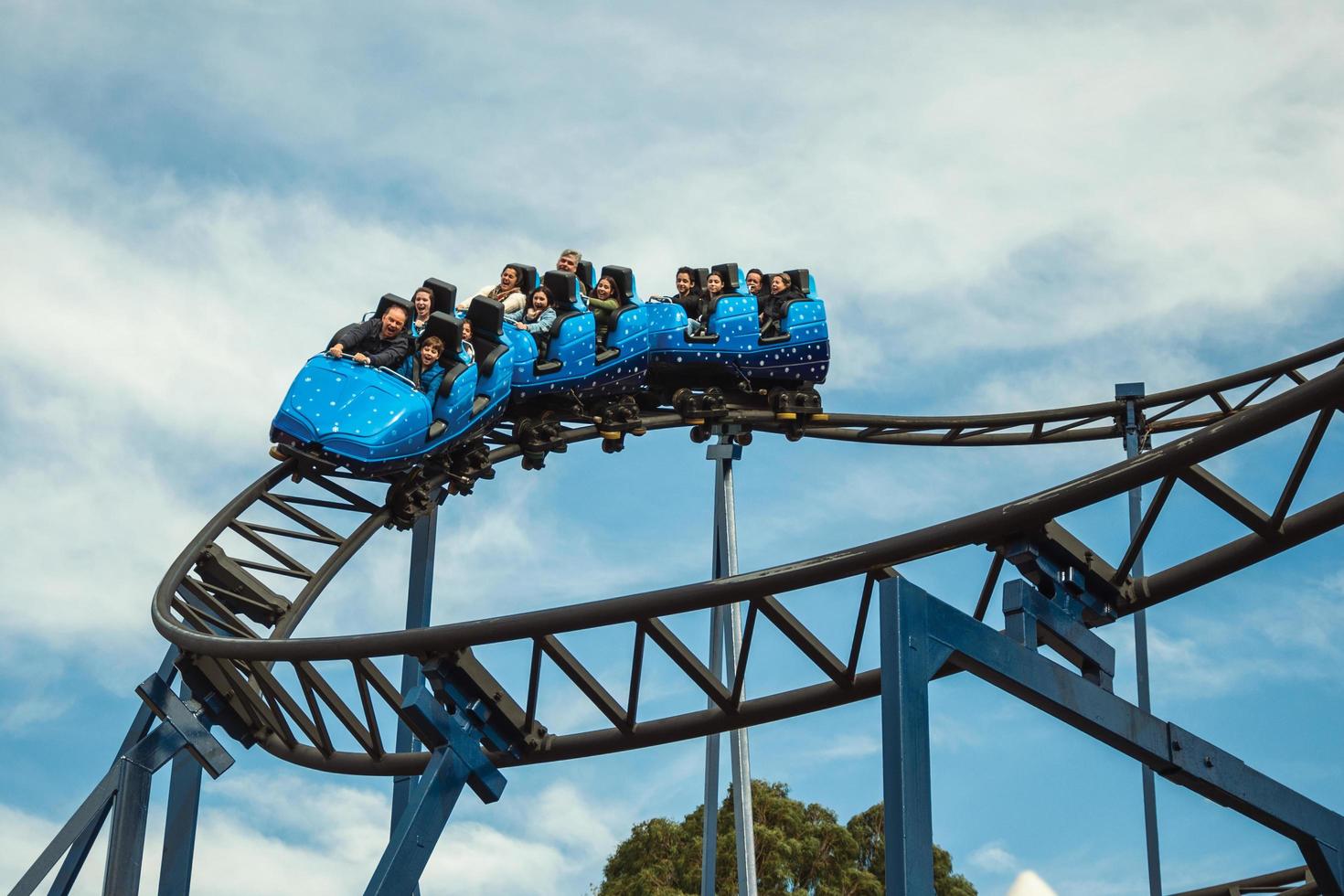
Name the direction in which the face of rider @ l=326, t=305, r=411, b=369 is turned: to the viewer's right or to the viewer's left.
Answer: to the viewer's left

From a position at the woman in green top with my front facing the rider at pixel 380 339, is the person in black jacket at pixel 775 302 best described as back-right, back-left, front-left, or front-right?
back-left

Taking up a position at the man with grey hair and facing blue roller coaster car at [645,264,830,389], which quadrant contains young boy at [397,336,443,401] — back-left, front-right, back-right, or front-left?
back-right

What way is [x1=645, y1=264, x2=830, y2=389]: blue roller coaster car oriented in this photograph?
to the viewer's left

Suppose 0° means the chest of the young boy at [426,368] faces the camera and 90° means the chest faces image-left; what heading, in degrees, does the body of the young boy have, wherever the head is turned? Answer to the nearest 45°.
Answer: approximately 45°

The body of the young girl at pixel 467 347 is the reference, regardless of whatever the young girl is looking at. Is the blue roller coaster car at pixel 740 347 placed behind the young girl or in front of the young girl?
behind
